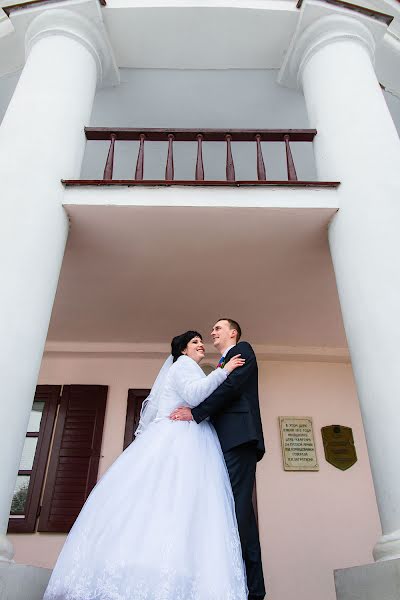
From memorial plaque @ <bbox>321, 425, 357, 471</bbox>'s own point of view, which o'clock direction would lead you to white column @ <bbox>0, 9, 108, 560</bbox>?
The white column is roughly at 1 o'clock from the memorial plaque.

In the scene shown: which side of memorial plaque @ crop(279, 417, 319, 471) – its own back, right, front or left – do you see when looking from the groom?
front

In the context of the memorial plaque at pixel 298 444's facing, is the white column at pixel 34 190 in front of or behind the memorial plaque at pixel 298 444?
in front

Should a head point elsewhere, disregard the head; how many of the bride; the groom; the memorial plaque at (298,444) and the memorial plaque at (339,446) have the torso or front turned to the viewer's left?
1

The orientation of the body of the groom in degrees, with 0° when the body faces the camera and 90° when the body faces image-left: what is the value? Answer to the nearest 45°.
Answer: approximately 90°

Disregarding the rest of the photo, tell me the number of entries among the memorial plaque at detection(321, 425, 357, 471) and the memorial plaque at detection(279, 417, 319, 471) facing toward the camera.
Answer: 2

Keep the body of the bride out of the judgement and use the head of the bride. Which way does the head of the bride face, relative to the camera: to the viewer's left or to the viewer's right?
to the viewer's right

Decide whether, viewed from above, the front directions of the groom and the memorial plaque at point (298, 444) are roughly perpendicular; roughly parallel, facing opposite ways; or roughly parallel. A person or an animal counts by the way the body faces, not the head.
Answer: roughly perpendicular
